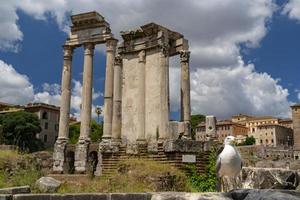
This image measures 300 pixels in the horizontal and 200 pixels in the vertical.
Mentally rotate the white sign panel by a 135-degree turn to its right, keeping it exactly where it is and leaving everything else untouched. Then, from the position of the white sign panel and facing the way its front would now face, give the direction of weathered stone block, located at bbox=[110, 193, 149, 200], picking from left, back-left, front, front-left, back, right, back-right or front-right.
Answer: back-left

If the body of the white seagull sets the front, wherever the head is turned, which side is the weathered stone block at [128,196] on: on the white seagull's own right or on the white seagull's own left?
on the white seagull's own right

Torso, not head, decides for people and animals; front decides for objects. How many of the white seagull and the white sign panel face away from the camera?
0

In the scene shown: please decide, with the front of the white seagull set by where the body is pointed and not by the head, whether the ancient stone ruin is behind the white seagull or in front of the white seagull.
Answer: behind

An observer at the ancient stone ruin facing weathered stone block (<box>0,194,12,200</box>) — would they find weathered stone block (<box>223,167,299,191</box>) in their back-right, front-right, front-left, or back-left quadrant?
front-left

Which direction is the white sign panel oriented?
toward the camera

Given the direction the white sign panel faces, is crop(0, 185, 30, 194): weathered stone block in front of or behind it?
in front
